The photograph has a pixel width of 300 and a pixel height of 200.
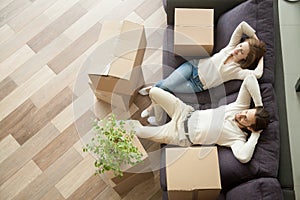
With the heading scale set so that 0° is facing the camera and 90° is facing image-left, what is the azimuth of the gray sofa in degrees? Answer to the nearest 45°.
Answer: approximately 90°

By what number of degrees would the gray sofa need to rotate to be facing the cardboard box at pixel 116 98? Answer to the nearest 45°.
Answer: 0° — it already faces it
